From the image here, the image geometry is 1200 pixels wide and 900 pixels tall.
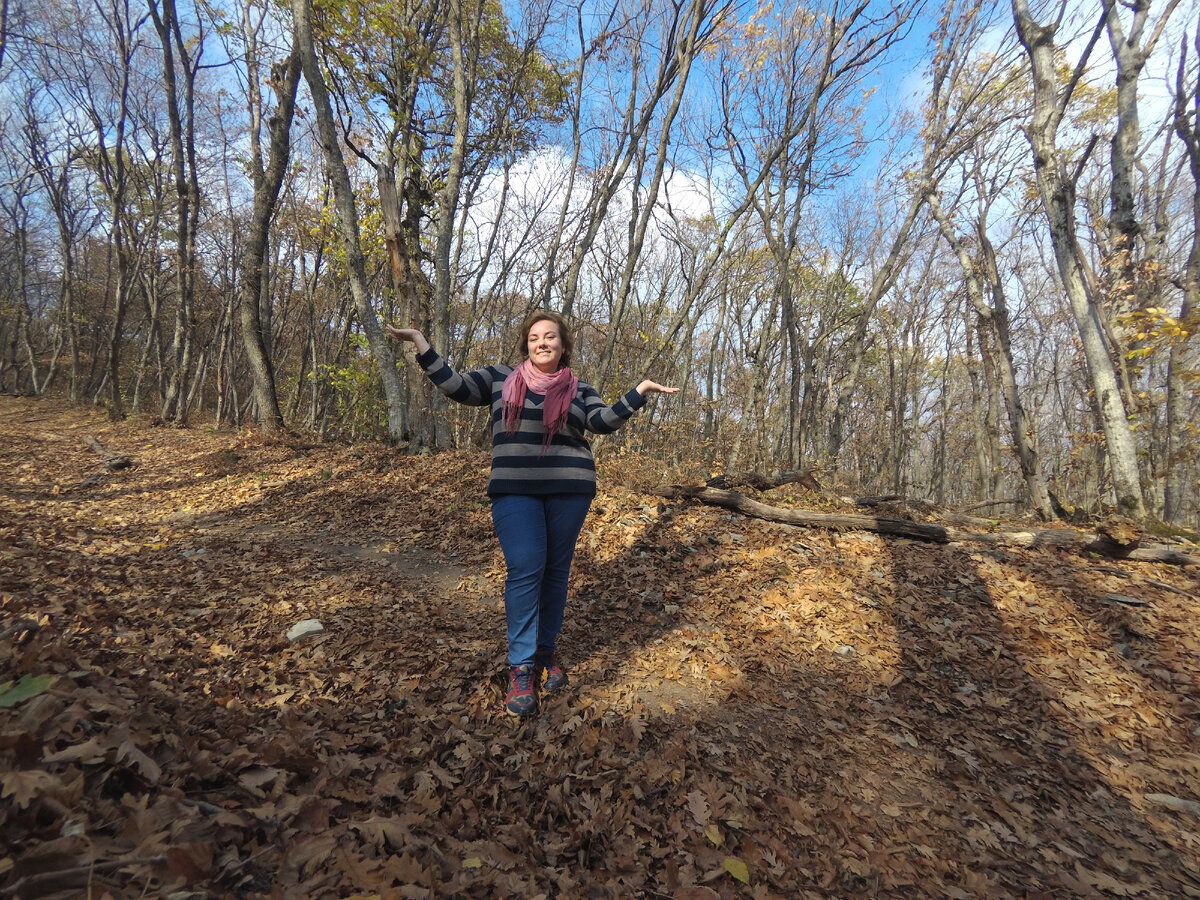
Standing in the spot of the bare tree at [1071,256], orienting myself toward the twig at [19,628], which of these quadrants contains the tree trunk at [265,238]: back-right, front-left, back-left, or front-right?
front-right

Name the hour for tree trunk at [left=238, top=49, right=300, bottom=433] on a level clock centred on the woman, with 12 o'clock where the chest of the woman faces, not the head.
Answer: The tree trunk is roughly at 5 o'clock from the woman.

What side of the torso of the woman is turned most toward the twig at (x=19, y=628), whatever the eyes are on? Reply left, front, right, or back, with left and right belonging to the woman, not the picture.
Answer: right

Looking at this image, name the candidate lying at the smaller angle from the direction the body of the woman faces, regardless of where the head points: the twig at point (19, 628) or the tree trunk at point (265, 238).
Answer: the twig

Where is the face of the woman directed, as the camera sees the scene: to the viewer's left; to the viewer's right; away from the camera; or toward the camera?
toward the camera

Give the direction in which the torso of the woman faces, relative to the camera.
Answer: toward the camera

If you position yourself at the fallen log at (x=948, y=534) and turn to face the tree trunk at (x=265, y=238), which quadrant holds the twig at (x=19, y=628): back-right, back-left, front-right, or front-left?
front-left

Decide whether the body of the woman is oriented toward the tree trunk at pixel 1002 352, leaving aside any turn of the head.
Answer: no

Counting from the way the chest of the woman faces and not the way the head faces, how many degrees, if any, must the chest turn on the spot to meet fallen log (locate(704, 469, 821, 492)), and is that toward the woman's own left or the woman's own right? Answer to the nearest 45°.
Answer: approximately 135° to the woman's own left

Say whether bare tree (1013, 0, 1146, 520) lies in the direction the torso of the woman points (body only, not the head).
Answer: no

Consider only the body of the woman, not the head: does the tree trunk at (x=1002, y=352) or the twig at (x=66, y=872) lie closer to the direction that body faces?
the twig

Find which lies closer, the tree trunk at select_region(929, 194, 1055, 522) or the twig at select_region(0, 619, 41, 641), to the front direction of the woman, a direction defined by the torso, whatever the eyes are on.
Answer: the twig

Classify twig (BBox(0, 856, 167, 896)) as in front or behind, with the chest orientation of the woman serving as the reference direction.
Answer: in front
